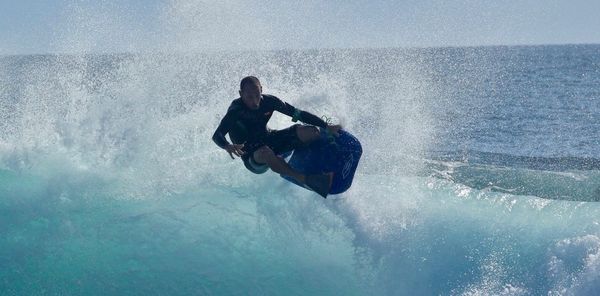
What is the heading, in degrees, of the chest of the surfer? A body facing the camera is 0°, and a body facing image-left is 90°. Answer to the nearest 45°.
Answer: approximately 315°
